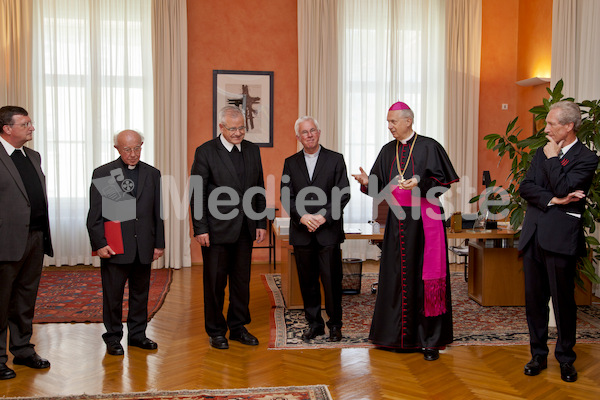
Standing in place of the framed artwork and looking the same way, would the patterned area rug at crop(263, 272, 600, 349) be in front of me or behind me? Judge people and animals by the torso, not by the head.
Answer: in front

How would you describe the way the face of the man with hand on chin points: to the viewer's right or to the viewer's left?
to the viewer's left

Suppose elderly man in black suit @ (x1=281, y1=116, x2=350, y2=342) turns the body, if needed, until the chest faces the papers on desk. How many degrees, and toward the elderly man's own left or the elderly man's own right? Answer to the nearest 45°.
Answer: approximately 180°

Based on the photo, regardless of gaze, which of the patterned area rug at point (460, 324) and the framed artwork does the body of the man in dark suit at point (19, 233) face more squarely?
the patterned area rug

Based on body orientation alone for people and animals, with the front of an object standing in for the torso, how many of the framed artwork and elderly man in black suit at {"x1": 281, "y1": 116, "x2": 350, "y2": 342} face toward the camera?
2

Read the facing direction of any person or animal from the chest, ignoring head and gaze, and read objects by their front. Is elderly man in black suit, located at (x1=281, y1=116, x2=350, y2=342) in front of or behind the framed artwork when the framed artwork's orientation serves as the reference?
in front

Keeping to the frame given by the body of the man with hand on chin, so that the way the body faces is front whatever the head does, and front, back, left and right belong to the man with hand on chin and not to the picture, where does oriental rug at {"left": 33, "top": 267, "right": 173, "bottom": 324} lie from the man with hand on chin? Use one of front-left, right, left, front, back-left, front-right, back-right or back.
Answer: front-right

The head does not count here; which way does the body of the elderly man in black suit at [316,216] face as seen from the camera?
toward the camera

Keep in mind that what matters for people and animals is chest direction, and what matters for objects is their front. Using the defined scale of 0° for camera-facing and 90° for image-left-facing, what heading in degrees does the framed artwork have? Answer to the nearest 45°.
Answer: approximately 0°

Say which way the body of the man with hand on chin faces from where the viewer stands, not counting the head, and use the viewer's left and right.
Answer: facing the viewer and to the left of the viewer

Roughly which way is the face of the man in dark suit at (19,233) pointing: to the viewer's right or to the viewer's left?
to the viewer's right

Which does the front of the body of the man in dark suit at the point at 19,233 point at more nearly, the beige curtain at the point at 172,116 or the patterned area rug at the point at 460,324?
the patterned area rug

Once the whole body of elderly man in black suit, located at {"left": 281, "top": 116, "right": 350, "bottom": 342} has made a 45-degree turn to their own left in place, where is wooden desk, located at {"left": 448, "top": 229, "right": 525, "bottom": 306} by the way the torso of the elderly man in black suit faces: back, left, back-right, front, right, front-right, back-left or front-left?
left

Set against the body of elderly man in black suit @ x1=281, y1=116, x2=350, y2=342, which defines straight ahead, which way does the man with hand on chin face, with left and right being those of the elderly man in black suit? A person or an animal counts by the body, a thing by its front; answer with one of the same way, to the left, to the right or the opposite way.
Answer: to the right

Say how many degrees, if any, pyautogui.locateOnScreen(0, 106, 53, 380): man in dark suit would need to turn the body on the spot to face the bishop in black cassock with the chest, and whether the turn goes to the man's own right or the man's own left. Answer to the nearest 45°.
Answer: approximately 45° to the man's own left

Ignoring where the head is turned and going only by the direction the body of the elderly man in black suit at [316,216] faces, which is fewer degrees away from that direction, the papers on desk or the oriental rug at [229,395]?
the oriental rug
